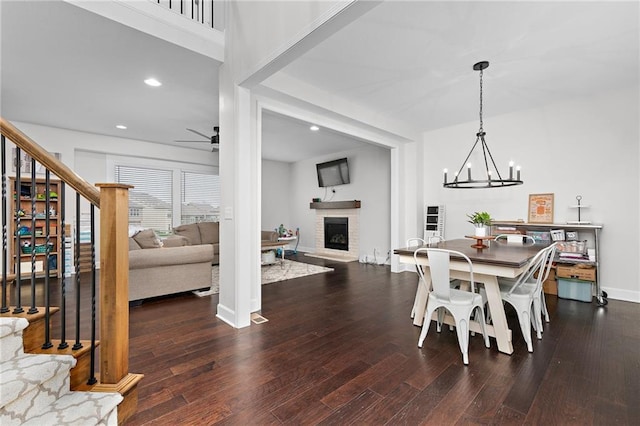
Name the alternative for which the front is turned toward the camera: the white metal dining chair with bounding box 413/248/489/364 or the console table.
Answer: the console table

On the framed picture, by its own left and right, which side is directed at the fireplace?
right

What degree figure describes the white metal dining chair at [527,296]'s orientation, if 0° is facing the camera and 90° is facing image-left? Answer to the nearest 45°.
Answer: approximately 90°

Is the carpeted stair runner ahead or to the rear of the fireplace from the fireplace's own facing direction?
ahead

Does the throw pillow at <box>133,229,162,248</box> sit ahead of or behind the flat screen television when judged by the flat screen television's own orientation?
ahead

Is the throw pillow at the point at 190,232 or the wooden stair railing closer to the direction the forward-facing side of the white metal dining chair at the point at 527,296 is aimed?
the throw pillow

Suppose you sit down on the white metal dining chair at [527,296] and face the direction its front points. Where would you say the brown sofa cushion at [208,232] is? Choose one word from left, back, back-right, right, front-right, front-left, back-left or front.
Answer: front

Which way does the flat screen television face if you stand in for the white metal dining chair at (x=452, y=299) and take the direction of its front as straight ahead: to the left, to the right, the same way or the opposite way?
the opposite way

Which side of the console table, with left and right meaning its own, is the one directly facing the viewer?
front

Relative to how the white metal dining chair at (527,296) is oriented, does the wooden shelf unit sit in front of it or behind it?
in front

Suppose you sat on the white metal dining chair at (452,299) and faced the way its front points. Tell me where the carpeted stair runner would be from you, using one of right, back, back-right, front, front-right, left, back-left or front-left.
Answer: back

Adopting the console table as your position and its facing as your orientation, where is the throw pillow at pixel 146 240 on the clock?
The throw pillow is roughly at 2 o'clock from the console table.

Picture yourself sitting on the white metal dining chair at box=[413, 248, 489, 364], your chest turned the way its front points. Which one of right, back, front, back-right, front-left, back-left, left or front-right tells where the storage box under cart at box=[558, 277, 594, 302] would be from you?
front

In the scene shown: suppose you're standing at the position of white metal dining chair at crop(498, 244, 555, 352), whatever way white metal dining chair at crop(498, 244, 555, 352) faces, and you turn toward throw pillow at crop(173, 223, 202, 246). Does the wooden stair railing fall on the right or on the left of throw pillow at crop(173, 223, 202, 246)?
left

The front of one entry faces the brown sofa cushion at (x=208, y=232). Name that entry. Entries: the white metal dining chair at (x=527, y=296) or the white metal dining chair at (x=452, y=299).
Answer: the white metal dining chair at (x=527, y=296)
